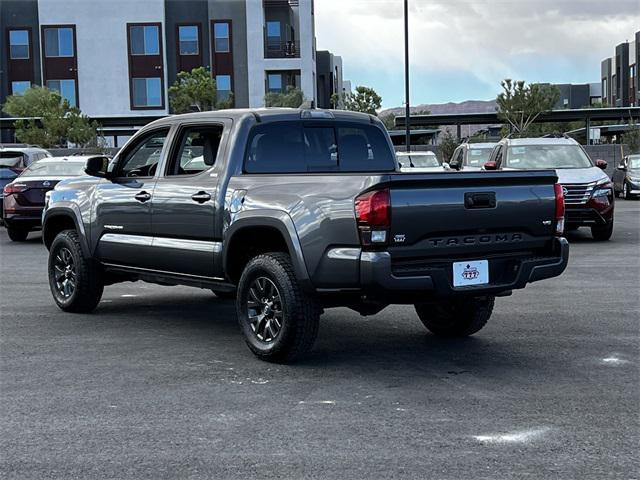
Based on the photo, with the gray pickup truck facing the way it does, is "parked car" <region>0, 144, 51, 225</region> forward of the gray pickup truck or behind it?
forward

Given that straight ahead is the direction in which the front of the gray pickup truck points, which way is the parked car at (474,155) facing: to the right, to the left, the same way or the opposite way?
the opposite way

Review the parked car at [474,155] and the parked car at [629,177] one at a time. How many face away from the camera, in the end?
0

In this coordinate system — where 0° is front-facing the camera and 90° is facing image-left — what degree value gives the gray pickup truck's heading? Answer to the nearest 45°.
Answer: approximately 135°

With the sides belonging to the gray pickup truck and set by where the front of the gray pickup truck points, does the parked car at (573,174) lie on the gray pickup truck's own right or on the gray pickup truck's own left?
on the gray pickup truck's own right

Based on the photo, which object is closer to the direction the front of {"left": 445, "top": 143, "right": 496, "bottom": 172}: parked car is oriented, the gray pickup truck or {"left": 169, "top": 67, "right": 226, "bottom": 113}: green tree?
the gray pickup truck

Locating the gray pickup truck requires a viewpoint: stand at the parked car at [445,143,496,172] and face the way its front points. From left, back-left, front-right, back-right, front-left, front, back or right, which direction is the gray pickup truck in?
front-right

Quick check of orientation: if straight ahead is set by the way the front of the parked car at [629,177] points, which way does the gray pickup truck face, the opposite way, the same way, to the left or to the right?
the opposite way

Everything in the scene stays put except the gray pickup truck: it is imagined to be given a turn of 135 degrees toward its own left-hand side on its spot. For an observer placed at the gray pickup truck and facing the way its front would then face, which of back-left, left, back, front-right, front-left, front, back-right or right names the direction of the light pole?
back
